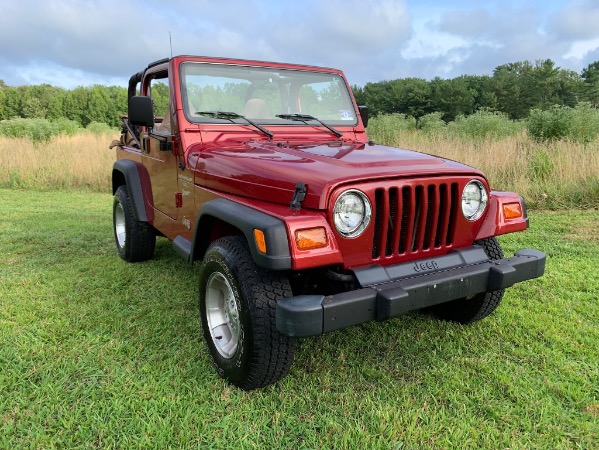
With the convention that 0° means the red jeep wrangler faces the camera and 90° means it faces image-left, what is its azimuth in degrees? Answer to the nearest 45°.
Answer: approximately 315°
